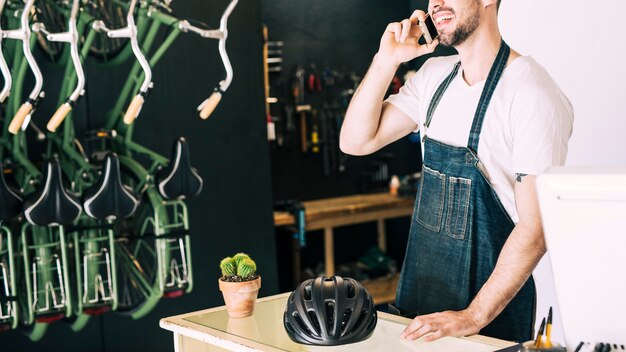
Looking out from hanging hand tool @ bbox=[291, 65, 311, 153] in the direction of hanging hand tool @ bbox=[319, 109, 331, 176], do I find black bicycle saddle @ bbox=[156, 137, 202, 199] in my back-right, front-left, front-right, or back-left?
back-right

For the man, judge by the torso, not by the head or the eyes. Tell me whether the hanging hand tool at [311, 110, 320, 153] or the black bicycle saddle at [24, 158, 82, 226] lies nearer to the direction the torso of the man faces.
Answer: the black bicycle saddle

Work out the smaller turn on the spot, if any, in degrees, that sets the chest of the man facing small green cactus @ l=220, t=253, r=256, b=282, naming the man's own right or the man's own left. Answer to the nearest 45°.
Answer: approximately 45° to the man's own right

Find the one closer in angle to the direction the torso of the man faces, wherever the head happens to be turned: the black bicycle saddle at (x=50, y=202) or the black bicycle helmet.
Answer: the black bicycle helmet

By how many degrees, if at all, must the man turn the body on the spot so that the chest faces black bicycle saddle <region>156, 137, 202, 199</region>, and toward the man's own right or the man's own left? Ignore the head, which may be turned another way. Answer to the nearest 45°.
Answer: approximately 90° to the man's own right
